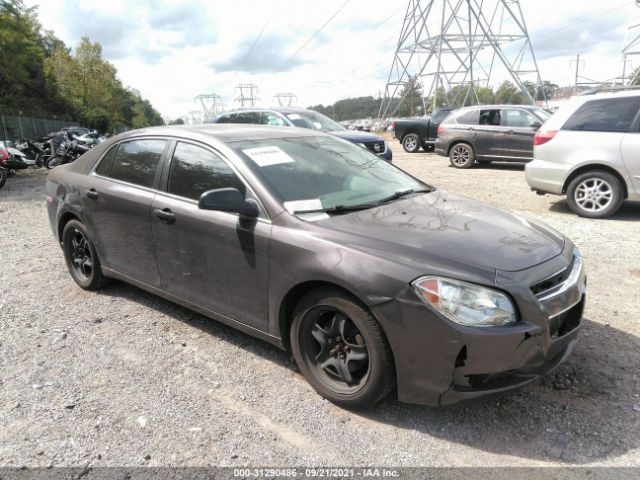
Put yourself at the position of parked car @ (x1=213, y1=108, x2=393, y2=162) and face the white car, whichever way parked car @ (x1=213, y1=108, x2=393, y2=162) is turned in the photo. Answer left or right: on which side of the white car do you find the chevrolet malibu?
right

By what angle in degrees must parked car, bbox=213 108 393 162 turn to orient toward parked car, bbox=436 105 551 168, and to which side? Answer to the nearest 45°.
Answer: approximately 45° to its left

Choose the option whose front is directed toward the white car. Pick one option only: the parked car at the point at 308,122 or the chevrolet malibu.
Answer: the parked car

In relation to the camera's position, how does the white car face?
facing to the right of the viewer
